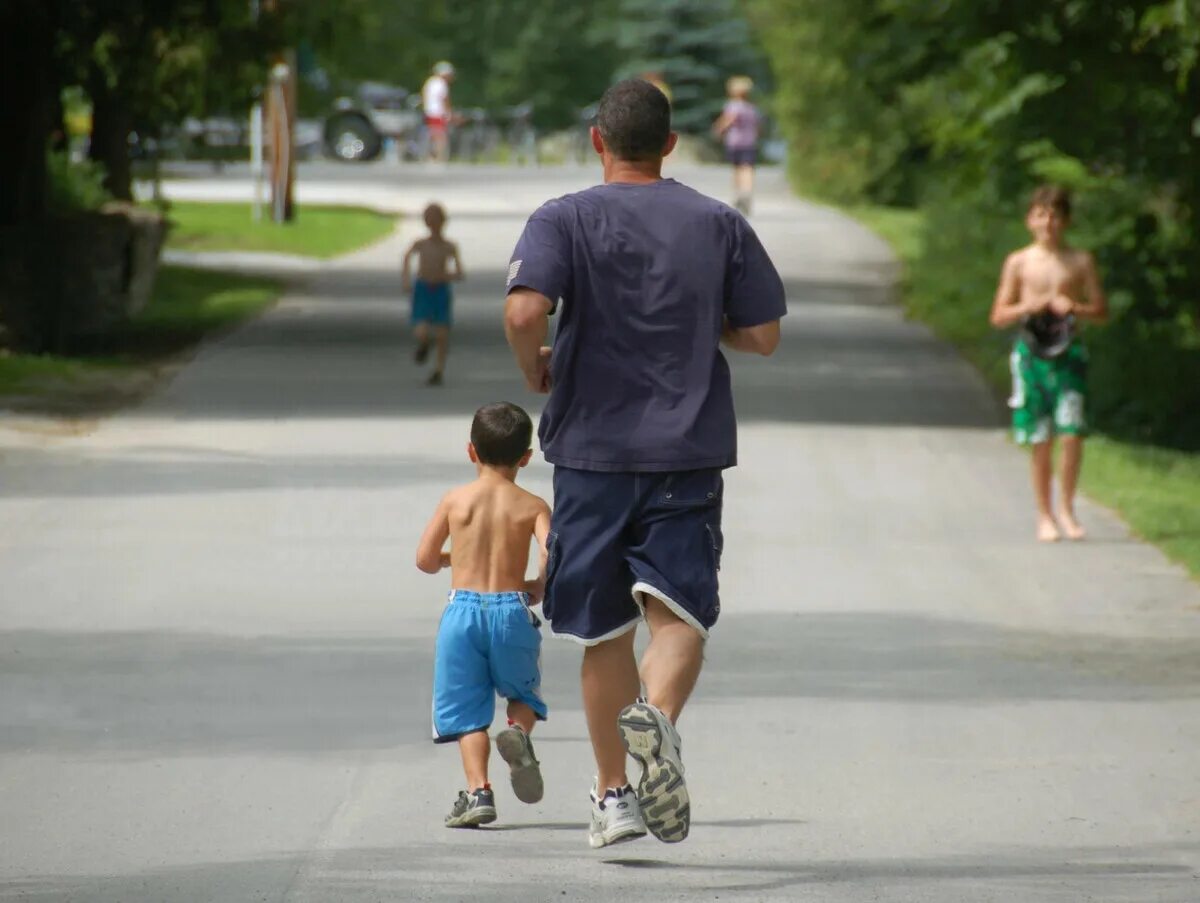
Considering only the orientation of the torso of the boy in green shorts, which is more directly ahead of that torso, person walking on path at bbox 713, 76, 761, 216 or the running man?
the running man

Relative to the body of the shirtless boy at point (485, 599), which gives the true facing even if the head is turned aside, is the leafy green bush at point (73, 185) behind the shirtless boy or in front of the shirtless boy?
in front

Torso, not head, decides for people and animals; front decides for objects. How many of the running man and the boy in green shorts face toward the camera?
1

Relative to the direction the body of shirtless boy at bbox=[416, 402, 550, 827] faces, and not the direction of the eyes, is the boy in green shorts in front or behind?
in front

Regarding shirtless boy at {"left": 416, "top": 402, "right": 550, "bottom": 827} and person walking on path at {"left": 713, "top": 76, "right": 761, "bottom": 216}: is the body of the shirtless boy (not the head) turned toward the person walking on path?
yes

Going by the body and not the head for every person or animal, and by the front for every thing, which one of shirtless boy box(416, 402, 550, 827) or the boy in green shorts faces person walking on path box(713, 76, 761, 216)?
the shirtless boy

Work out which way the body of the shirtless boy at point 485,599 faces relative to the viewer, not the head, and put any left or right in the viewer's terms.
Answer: facing away from the viewer

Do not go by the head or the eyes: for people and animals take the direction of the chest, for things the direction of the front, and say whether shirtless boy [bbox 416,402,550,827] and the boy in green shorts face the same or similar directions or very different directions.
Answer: very different directions

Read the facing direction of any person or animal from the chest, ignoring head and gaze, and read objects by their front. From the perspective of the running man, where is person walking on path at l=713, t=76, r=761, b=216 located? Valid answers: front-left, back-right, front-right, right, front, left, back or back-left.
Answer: front

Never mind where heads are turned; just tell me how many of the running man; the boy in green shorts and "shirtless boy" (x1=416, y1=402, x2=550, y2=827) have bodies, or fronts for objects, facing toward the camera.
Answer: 1

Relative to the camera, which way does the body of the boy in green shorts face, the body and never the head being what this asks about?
toward the camera

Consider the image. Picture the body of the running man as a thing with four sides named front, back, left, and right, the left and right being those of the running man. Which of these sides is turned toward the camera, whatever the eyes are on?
back

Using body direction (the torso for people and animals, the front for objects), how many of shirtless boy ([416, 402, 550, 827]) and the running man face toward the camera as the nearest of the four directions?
0

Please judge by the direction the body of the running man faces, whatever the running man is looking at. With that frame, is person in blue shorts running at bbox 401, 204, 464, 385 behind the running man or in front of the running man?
in front
